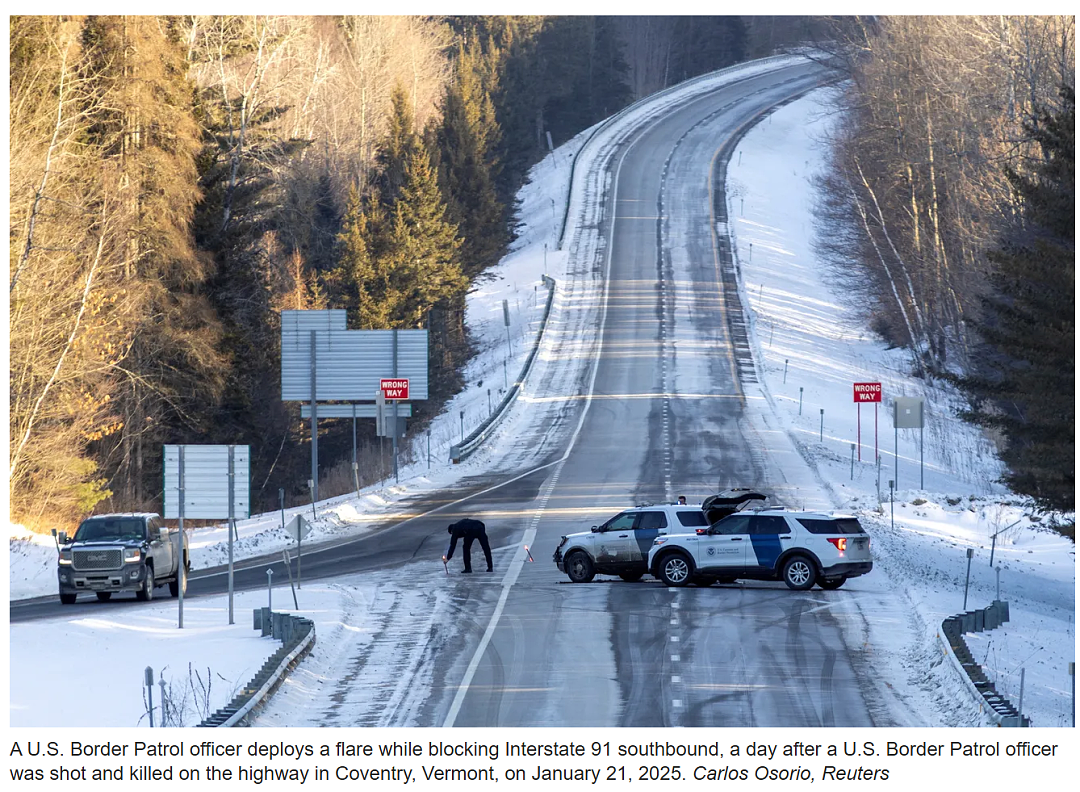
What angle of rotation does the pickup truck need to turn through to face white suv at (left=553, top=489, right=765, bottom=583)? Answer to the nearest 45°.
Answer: approximately 135° to its left

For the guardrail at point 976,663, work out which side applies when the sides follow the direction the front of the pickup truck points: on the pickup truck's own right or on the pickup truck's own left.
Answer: on the pickup truck's own left

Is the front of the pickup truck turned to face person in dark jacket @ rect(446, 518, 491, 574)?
no

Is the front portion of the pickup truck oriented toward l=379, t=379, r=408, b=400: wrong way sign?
no

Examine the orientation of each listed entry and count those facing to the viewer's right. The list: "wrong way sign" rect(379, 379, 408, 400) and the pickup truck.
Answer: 0

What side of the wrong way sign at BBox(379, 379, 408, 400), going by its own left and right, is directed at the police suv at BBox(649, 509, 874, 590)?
front

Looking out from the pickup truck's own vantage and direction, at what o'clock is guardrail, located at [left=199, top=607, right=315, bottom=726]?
The guardrail is roughly at 10 o'clock from the pickup truck.

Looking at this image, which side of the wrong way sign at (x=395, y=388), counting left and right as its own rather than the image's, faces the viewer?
front

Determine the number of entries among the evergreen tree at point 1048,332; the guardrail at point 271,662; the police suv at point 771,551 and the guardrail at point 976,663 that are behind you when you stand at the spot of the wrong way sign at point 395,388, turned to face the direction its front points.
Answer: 0

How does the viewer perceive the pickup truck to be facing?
facing the viewer and to the left of the viewer

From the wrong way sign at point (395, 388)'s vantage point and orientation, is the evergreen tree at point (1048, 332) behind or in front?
in front

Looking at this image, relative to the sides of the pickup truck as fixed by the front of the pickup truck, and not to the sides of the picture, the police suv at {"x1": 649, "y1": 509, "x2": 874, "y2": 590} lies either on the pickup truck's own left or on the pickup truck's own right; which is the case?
on the pickup truck's own left

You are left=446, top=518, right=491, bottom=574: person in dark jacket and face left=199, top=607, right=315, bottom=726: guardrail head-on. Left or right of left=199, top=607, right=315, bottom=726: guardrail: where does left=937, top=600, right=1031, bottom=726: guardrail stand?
left

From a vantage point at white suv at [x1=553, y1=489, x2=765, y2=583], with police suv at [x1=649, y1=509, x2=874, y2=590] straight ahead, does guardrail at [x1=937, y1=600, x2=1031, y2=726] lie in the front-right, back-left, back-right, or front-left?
front-right

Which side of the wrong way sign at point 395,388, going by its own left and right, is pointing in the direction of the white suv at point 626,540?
front

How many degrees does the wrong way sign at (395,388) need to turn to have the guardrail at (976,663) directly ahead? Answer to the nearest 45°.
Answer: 0° — it already faces it

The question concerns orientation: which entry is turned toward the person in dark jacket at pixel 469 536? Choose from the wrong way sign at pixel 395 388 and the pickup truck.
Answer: the wrong way sign

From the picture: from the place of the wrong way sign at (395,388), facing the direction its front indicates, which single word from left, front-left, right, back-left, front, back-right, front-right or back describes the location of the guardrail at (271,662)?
front
